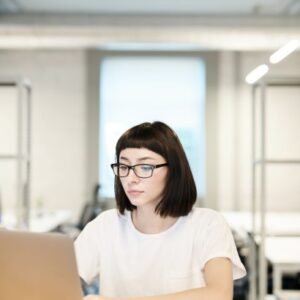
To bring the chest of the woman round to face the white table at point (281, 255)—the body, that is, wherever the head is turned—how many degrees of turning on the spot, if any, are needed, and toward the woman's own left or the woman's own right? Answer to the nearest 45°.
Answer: approximately 180°

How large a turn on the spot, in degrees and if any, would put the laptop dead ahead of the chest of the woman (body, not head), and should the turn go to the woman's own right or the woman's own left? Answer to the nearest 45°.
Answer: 0° — they already face it

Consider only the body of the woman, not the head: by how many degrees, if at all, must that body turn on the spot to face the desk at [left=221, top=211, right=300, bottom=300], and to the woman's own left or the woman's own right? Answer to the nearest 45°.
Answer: approximately 180°

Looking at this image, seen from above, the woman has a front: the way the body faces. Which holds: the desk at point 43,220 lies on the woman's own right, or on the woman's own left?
on the woman's own right

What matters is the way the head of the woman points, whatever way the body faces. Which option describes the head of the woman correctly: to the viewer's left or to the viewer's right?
to the viewer's left

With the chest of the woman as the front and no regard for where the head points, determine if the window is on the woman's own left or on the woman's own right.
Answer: on the woman's own right

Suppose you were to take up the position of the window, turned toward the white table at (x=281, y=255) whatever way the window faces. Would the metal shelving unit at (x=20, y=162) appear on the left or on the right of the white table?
right
